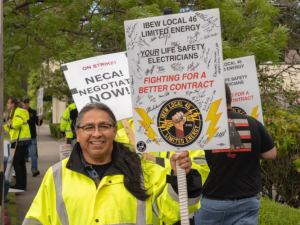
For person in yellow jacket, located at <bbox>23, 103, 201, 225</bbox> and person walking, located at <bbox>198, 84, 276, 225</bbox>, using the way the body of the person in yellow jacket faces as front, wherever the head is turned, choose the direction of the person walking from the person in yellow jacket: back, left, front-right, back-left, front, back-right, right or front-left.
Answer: back-left

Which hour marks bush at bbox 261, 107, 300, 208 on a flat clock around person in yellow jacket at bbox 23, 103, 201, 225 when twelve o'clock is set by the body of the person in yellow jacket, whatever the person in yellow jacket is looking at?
The bush is roughly at 7 o'clock from the person in yellow jacket.

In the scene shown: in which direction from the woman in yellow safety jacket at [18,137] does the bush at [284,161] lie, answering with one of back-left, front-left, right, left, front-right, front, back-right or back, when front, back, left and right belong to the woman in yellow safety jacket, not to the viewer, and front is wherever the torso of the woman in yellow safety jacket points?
back-left

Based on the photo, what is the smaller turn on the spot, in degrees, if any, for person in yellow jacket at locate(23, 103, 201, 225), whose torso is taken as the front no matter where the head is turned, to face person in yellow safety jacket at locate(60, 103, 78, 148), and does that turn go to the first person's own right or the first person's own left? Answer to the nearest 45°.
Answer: approximately 180°

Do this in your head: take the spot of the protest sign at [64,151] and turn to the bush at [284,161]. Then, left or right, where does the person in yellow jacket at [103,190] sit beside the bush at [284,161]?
right

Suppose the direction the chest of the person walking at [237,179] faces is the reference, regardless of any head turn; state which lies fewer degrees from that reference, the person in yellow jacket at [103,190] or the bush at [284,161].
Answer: the bush

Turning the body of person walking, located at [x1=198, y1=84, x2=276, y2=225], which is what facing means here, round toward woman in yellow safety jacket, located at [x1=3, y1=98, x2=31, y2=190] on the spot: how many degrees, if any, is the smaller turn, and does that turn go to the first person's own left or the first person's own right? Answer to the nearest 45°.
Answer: approximately 45° to the first person's own left

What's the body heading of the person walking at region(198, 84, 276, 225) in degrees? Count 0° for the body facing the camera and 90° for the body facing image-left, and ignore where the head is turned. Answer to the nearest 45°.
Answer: approximately 180°

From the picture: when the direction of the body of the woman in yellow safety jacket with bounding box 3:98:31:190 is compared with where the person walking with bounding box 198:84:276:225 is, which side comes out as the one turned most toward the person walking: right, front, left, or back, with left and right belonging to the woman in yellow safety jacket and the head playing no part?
left

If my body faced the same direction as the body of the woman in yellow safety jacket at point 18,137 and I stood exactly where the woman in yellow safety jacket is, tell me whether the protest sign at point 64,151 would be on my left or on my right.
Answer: on my left
